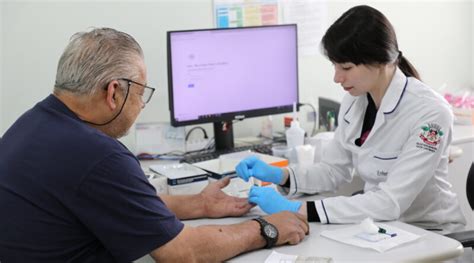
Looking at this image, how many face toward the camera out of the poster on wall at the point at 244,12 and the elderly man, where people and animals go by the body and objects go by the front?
1

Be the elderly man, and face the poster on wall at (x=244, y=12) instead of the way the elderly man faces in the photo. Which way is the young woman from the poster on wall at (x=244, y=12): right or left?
right

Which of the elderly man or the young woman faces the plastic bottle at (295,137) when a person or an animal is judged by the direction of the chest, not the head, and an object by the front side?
the elderly man

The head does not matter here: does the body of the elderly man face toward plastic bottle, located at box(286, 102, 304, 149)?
yes

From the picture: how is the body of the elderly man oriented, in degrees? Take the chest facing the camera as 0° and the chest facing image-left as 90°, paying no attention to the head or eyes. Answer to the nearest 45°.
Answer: approximately 225°

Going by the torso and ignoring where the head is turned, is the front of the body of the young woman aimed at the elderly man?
yes

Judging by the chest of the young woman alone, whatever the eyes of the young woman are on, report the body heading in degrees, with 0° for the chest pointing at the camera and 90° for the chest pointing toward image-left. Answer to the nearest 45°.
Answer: approximately 45°

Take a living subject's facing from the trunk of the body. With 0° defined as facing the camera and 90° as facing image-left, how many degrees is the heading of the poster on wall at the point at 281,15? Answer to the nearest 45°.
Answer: approximately 0°

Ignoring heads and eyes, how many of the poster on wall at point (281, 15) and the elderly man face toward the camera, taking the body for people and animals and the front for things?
1

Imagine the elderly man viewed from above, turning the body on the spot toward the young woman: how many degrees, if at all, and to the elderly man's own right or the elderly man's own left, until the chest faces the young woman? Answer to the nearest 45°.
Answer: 0° — they already face them

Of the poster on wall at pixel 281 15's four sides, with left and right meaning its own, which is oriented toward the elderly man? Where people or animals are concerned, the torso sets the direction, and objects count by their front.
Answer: front
